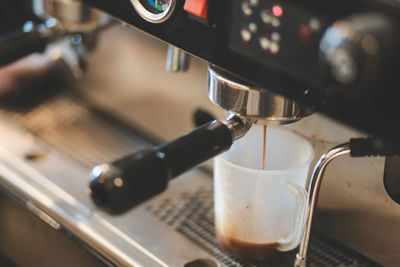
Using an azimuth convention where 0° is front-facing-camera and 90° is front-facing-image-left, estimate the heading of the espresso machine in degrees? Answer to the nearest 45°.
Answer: approximately 45°
